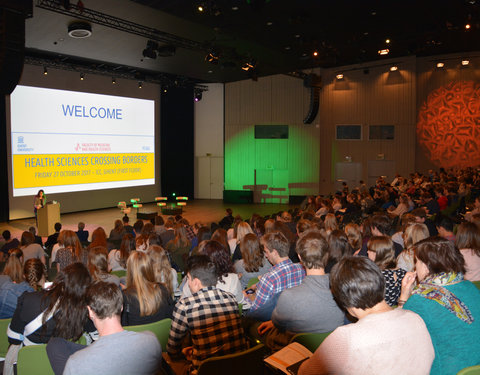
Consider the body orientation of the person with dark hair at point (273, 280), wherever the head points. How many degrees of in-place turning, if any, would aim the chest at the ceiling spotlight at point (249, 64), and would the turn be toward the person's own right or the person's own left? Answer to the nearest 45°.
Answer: approximately 45° to the person's own right

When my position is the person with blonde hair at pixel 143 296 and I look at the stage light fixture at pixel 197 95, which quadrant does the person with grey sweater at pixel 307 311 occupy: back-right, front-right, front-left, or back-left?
back-right

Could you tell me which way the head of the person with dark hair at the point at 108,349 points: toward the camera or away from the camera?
away from the camera

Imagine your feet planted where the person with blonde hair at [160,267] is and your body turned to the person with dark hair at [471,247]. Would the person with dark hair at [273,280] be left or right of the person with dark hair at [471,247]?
right

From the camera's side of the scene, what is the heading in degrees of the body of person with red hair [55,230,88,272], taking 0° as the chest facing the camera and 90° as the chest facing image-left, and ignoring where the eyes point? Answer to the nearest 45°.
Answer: approximately 180°

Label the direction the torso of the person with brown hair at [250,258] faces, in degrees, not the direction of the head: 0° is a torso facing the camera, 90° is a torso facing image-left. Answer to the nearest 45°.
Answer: approximately 135°

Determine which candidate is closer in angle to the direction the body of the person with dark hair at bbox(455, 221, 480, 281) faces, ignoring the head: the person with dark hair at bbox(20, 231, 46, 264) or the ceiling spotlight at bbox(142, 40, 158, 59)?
the ceiling spotlight

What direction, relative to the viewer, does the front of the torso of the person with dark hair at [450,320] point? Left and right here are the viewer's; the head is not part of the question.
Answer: facing away from the viewer and to the left of the viewer

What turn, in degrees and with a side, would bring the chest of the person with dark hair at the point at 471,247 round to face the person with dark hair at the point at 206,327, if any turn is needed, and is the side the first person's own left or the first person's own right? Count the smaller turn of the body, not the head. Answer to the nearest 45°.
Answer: approximately 90° to the first person's own left

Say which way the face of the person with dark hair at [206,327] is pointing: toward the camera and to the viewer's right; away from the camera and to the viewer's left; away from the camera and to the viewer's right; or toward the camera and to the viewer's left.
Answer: away from the camera and to the viewer's left

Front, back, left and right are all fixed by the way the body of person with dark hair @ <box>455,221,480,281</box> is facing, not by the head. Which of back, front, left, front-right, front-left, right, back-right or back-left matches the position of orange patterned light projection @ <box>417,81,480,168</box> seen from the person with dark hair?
front-right

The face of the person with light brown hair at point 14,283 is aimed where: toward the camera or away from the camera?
away from the camera

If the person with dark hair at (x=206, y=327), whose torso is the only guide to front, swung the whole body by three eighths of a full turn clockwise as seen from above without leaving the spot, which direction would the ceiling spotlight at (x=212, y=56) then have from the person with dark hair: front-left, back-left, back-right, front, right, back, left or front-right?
left

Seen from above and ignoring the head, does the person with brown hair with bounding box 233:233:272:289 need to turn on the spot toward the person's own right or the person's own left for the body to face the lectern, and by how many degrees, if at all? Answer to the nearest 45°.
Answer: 0° — they already face it
